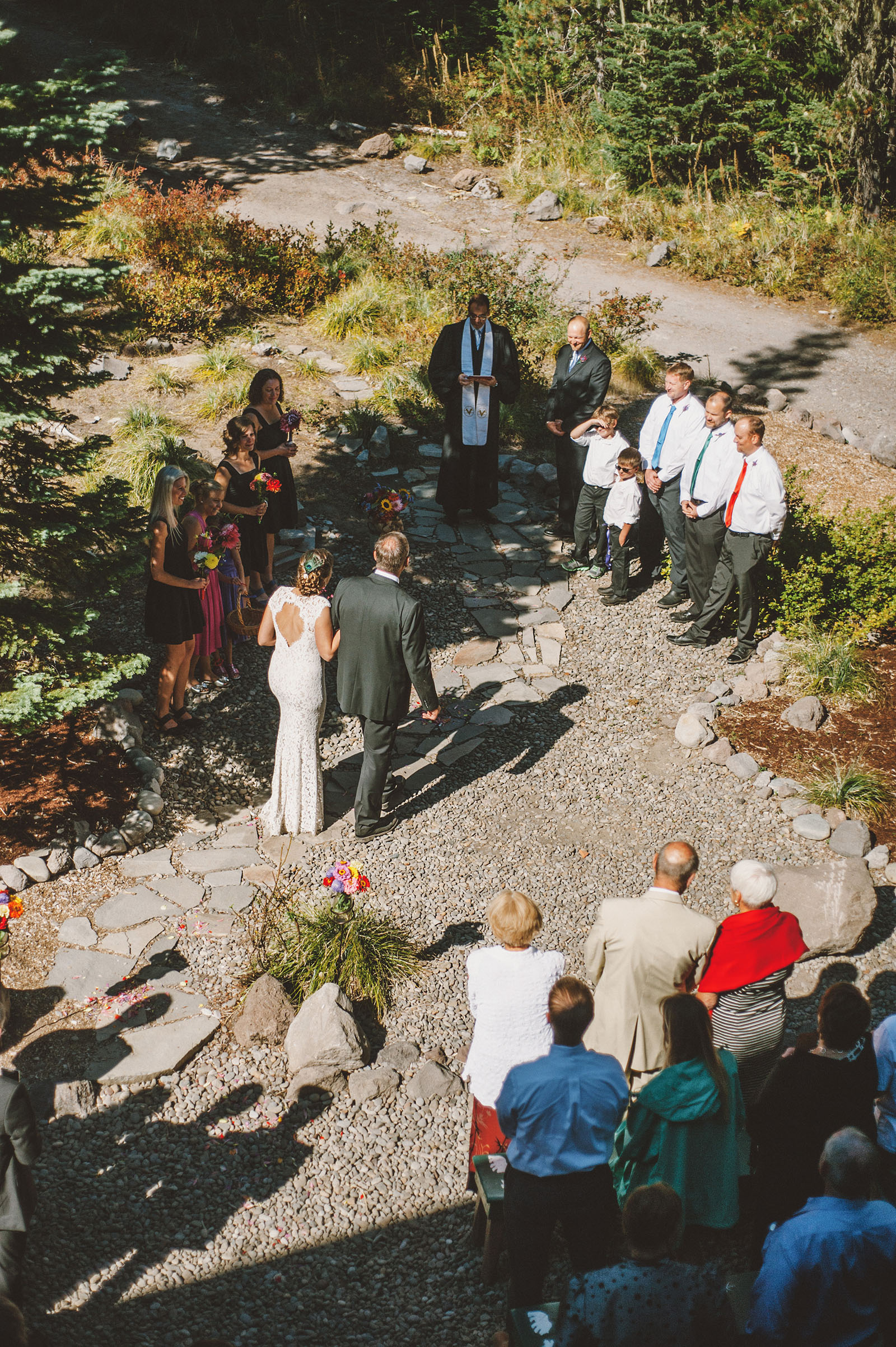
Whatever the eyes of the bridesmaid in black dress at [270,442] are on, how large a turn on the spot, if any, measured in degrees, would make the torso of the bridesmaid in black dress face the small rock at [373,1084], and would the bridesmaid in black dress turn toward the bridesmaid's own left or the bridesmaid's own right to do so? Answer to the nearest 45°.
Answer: approximately 45° to the bridesmaid's own right

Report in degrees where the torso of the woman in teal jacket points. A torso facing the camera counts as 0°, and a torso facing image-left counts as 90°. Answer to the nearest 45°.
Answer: approximately 135°

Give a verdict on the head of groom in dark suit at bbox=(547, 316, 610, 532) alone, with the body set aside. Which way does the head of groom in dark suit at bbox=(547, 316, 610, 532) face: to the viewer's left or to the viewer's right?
to the viewer's left

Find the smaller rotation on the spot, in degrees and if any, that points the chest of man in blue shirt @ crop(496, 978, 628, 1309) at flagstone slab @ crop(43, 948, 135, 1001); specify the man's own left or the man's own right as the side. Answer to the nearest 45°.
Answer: approximately 45° to the man's own left

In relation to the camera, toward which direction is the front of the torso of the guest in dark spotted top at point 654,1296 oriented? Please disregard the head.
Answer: away from the camera

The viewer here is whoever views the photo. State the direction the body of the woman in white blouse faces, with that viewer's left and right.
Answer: facing away from the viewer

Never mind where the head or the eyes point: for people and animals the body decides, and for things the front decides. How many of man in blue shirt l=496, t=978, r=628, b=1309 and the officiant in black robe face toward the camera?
1

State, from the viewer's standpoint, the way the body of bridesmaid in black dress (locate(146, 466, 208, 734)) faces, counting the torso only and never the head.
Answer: to the viewer's right

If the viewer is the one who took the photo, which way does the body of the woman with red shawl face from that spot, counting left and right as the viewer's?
facing away from the viewer and to the left of the viewer

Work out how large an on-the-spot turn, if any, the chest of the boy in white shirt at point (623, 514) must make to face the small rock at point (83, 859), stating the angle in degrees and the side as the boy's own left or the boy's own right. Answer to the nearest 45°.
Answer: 0° — they already face it
